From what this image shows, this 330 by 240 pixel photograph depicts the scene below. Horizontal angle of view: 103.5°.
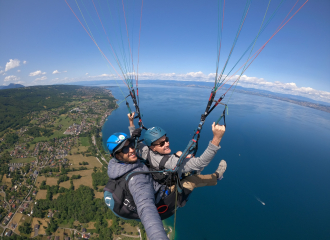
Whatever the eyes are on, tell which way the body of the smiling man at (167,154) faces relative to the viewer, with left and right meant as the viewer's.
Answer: facing the viewer and to the right of the viewer

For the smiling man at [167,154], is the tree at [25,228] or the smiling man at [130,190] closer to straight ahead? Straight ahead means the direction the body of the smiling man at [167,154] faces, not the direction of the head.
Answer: the smiling man

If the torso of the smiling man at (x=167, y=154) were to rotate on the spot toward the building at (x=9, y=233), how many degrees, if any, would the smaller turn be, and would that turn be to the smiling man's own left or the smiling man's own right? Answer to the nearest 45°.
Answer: approximately 135° to the smiling man's own right

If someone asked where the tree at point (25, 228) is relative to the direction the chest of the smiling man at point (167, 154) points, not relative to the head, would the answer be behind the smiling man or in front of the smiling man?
behind

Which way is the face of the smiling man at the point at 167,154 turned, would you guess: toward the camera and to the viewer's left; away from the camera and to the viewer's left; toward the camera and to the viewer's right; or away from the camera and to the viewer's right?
toward the camera and to the viewer's right

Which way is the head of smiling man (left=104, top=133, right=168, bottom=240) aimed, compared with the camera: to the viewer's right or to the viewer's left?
to the viewer's right
